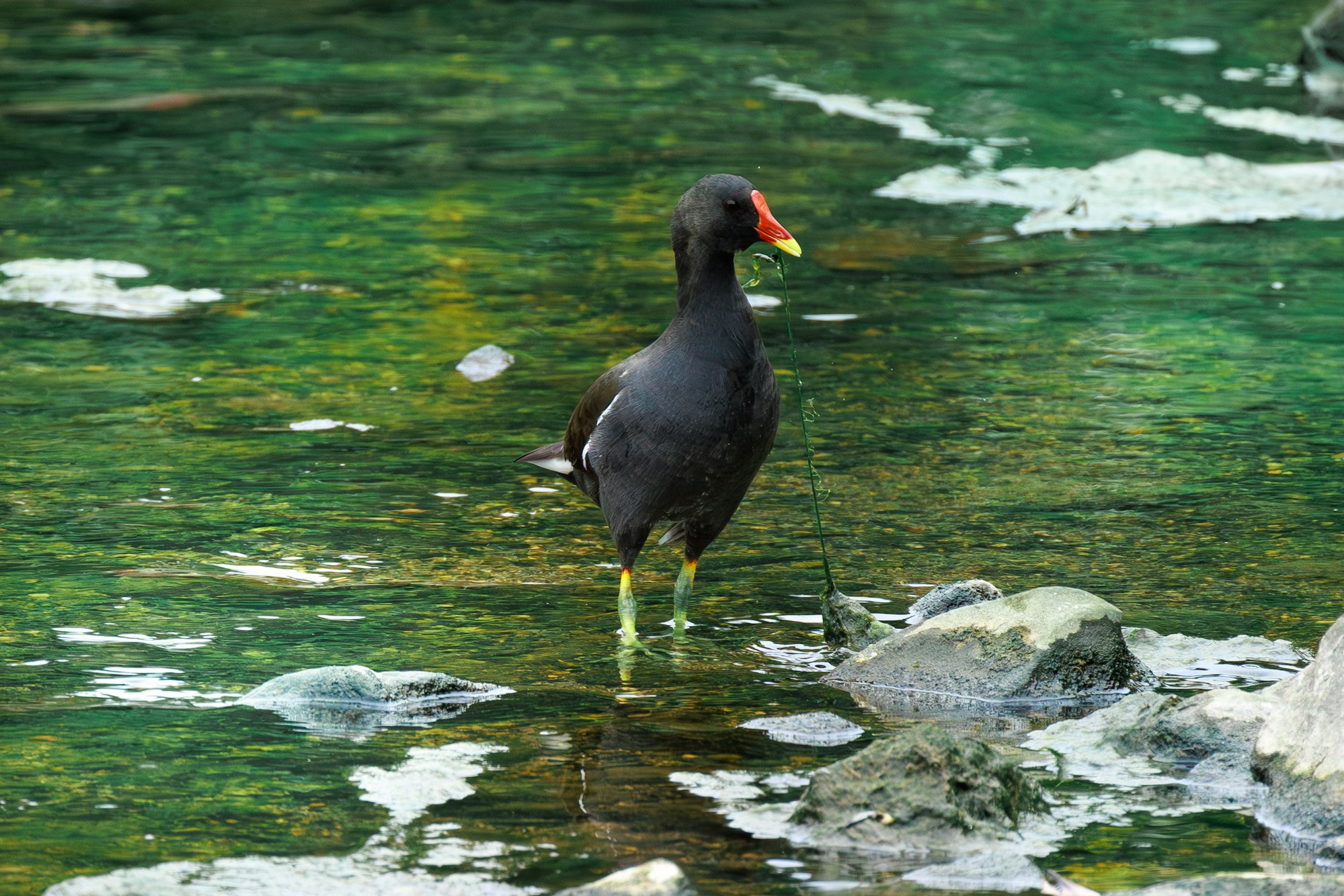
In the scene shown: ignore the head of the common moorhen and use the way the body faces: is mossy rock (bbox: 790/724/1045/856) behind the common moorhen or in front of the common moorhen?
in front

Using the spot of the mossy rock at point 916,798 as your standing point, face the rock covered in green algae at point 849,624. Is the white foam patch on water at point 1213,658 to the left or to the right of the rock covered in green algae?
right

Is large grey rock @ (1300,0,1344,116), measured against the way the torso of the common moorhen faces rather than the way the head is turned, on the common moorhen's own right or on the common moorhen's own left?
on the common moorhen's own left

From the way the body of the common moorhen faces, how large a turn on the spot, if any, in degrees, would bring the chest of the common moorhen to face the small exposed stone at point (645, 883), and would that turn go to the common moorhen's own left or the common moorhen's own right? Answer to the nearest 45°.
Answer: approximately 45° to the common moorhen's own right

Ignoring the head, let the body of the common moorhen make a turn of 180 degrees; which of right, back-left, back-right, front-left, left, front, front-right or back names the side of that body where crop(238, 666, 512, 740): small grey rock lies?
left

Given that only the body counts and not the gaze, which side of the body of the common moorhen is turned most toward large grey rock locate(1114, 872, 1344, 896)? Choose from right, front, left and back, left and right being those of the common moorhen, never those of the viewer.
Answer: front

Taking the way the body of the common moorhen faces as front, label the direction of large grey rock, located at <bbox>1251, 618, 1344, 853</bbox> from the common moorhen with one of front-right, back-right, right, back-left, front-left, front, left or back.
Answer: front

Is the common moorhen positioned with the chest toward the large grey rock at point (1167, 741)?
yes

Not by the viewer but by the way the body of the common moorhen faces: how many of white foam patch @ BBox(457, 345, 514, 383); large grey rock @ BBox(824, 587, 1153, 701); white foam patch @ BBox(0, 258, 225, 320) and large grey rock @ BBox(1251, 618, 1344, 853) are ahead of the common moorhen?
2

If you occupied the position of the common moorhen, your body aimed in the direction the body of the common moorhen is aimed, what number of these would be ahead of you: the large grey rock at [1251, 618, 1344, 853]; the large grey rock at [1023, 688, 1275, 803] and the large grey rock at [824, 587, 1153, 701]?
3

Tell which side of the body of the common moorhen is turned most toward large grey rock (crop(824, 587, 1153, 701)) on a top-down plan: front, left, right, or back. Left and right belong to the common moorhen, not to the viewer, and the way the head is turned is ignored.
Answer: front
